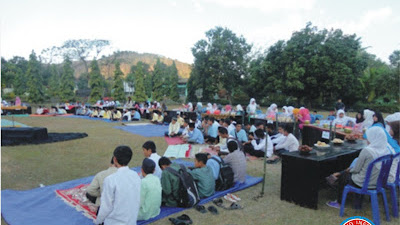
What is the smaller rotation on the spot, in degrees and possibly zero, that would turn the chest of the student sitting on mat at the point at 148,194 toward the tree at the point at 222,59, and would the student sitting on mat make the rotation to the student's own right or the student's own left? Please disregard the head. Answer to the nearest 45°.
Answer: approximately 45° to the student's own right

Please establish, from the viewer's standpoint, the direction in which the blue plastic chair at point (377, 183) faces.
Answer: facing away from the viewer and to the left of the viewer

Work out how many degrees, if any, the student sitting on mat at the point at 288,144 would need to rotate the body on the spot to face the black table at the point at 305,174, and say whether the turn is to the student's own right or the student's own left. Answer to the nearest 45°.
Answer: approximately 90° to the student's own left

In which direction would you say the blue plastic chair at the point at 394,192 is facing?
to the viewer's left

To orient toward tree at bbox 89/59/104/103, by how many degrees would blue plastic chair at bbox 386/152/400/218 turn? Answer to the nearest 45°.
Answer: approximately 45° to its right

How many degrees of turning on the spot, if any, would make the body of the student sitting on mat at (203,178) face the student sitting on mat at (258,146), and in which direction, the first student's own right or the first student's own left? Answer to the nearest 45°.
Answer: approximately 90° to the first student's own right
